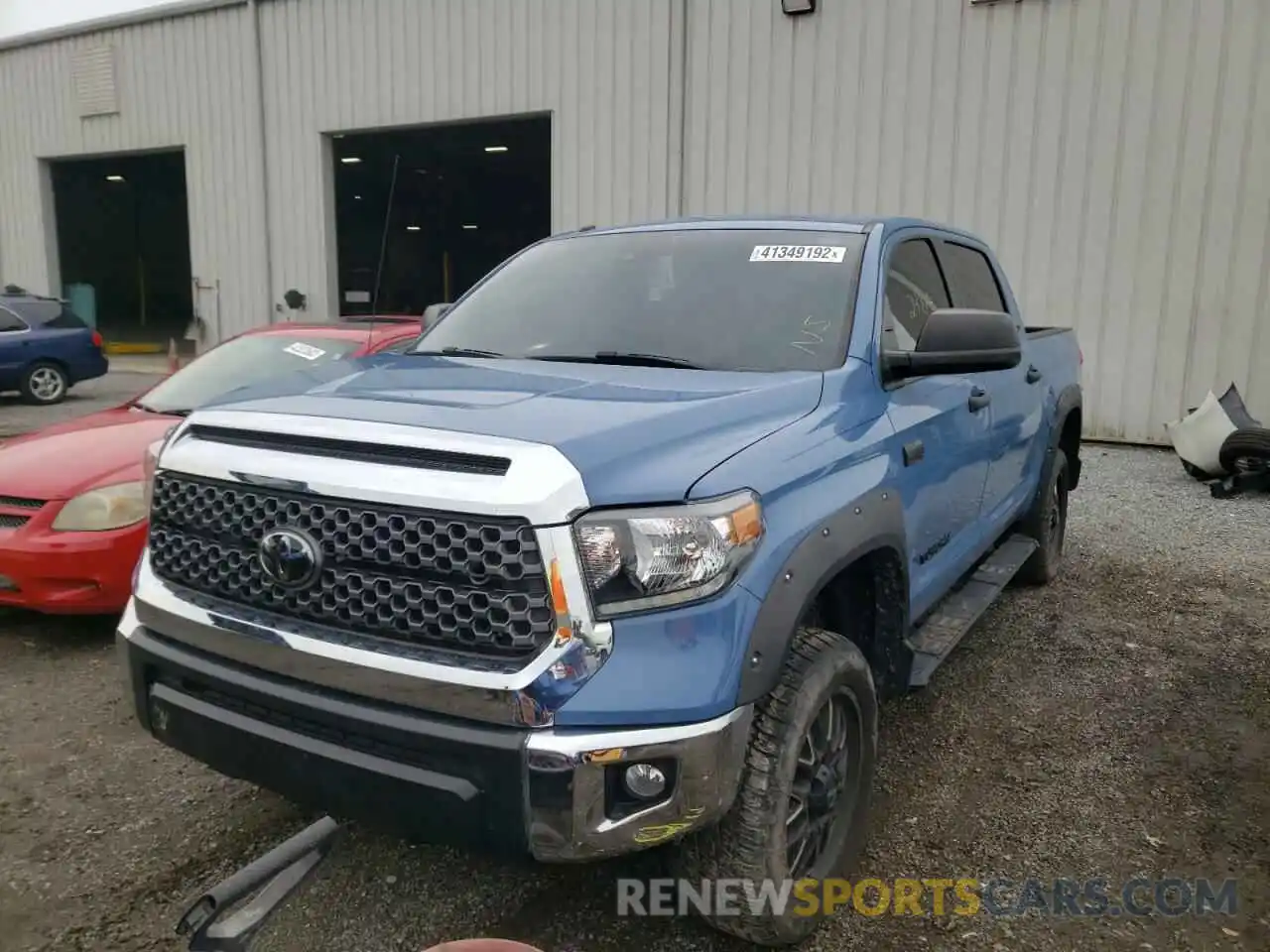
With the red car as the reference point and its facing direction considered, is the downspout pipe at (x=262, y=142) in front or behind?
behind

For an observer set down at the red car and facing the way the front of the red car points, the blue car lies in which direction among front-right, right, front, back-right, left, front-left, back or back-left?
back-right

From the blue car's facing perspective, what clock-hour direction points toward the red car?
The red car is roughly at 9 o'clock from the blue car.

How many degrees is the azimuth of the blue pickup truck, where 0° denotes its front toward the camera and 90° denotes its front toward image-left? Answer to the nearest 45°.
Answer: approximately 45°

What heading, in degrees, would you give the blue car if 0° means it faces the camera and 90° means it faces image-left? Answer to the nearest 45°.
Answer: approximately 90°

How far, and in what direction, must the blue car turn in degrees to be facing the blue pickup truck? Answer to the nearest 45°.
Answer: approximately 90° to its left

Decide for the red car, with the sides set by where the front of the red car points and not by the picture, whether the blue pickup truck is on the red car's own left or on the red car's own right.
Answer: on the red car's own left

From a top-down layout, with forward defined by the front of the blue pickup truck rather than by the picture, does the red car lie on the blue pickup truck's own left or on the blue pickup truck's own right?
on the blue pickup truck's own right

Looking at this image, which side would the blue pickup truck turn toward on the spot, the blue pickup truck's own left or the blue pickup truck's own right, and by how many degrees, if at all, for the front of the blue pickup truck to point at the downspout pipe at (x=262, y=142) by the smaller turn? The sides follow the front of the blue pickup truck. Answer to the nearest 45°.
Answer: approximately 135° to the blue pickup truck's own right
